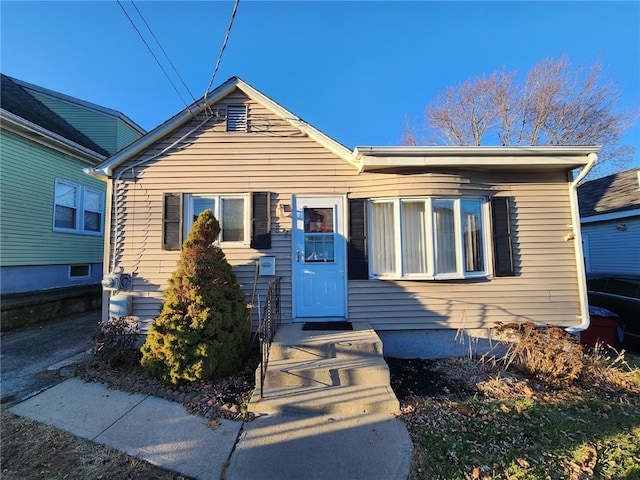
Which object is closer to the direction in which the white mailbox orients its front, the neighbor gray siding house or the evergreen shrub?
the evergreen shrub

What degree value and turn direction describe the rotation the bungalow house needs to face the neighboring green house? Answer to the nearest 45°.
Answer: approximately 90° to its right

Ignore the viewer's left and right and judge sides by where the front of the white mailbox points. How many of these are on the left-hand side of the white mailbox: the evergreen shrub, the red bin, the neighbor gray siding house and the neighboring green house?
2

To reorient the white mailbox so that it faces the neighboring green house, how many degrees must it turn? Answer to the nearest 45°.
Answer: approximately 135° to its right

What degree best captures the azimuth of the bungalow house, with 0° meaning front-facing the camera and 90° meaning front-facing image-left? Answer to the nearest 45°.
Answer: approximately 0°

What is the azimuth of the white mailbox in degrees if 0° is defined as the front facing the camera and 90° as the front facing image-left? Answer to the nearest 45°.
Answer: approximately 0°

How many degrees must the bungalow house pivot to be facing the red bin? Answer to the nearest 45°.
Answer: approximately 90° to its left

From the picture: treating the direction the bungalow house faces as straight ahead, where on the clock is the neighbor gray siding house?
The neighbor gray siding house is roughly at 8 o'clock from the bungalow house.

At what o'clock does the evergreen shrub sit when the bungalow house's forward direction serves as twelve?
The evergreen shrub is roughly at 2 o'clock from the bungalow house.

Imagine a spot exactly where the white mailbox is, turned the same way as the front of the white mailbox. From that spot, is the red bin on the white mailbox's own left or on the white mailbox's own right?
on the white mailbox's own left

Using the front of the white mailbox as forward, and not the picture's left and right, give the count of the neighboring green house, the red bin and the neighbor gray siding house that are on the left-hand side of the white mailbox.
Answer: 2
